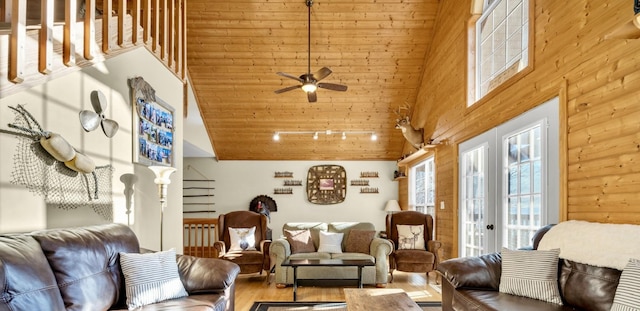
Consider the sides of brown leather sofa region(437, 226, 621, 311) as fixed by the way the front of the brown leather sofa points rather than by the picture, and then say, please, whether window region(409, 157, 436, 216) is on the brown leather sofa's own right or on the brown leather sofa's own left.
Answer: on the brown leather sofa's own right

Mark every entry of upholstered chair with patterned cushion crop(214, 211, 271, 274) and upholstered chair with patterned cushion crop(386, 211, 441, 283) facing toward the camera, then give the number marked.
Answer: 2

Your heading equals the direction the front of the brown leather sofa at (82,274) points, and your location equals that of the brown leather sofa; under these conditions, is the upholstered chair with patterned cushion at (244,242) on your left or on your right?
on your left

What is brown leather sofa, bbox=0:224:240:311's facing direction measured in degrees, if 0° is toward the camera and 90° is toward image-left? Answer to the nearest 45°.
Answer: approximately 315°

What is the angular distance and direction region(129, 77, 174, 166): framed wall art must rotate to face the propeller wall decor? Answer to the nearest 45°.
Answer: approximately 45° to its right

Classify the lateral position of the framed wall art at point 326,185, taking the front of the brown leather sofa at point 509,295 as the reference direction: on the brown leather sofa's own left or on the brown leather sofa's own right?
on the brown leather sofa's own right
